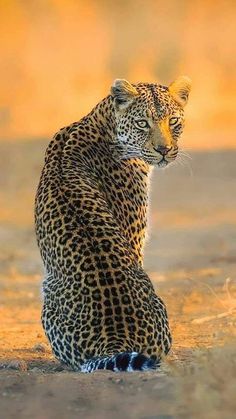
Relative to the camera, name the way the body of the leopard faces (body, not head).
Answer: away from the camera
